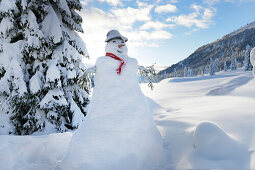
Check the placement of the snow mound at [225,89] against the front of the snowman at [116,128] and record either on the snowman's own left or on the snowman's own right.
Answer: on the snowman's own left

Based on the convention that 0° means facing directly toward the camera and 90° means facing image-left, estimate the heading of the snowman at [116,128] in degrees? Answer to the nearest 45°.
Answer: approximately 315°
